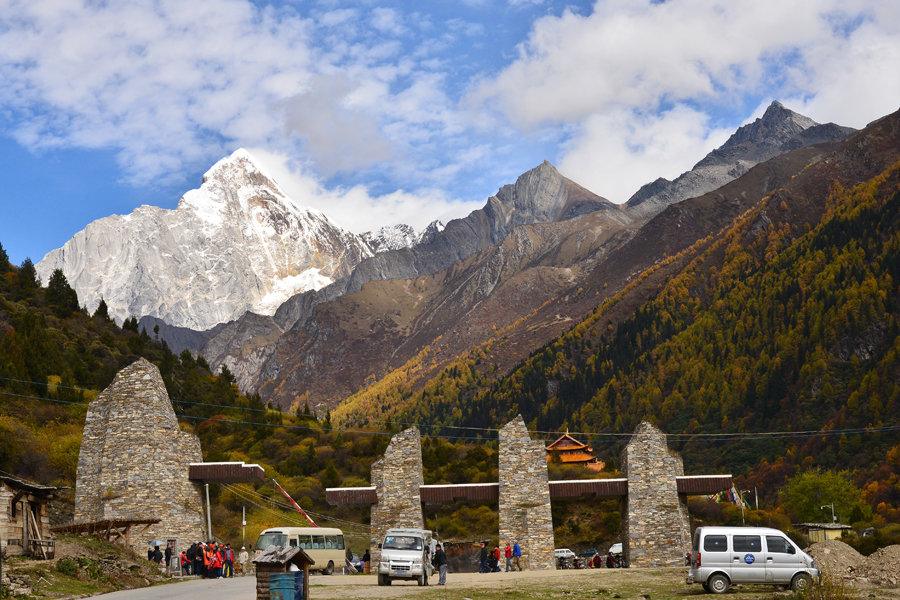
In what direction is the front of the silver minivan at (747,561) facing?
to the viewer's right

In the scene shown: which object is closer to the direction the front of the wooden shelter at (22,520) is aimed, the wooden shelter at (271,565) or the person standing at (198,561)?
the wooden shelter

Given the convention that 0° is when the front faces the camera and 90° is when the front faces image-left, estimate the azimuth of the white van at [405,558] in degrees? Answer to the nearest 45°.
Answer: approximately 0°

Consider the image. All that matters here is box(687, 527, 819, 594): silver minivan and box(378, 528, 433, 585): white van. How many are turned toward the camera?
1

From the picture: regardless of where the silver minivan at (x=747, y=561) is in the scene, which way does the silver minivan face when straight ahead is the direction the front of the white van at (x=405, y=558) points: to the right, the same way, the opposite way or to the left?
to the left

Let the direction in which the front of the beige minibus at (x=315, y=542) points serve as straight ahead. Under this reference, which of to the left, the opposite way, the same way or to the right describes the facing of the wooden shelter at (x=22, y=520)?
to the left

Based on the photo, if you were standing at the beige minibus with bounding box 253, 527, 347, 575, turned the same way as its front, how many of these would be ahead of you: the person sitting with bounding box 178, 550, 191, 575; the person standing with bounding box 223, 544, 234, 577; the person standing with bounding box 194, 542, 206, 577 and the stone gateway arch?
3
